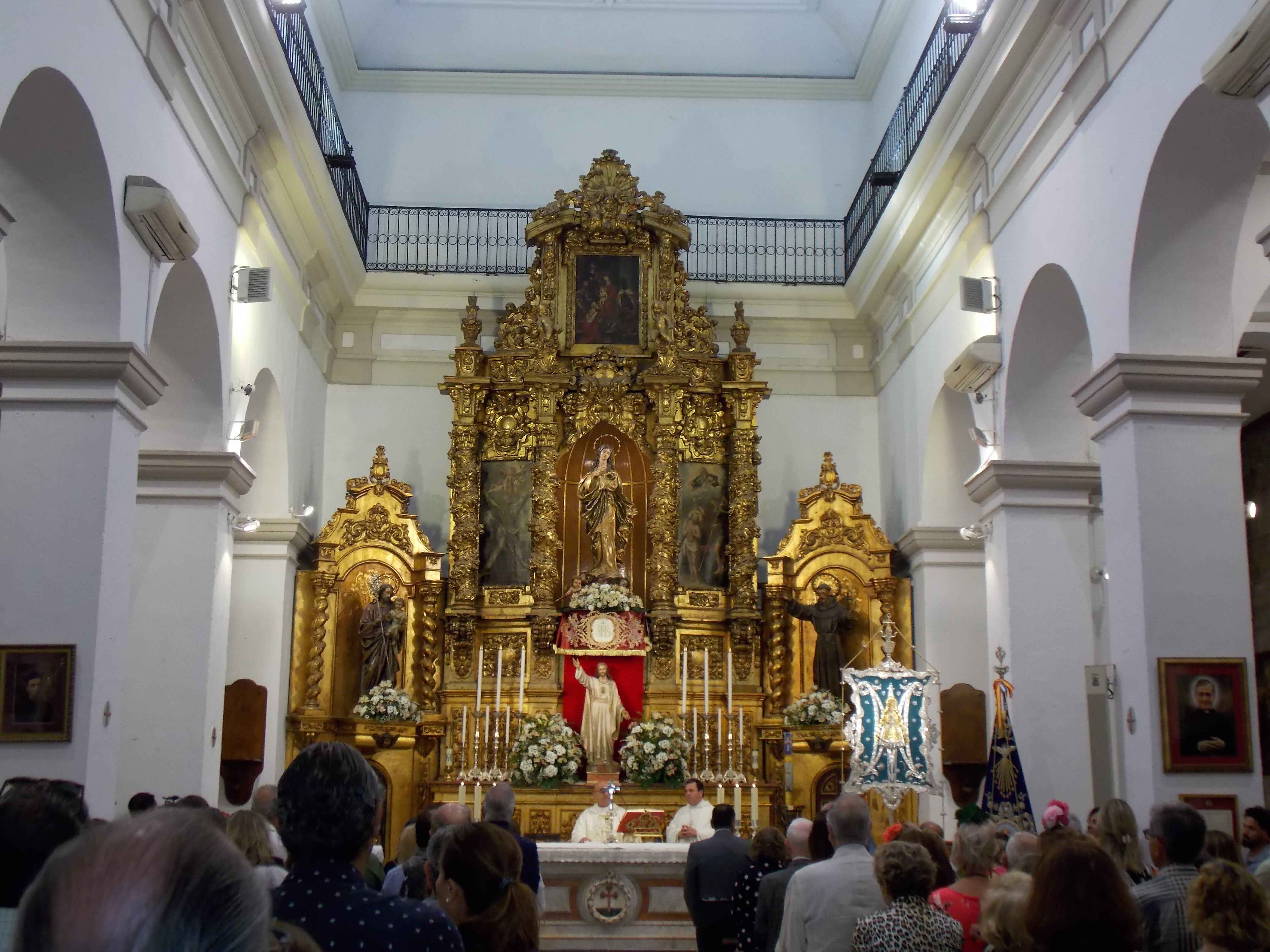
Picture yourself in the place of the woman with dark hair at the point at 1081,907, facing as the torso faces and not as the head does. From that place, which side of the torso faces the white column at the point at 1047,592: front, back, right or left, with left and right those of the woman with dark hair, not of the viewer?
front

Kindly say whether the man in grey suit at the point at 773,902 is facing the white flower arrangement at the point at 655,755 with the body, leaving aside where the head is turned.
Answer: yes

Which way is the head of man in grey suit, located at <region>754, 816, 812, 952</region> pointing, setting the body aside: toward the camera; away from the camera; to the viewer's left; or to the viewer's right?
away from the camera

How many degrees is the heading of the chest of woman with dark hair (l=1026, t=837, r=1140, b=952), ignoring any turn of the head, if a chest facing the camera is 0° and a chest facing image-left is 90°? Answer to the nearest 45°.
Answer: approximately 180°

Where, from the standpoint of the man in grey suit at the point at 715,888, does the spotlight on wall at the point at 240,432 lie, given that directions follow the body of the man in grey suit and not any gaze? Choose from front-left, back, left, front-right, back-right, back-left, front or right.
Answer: front-left

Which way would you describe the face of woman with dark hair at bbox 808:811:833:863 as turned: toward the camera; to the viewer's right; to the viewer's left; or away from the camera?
away from the camera

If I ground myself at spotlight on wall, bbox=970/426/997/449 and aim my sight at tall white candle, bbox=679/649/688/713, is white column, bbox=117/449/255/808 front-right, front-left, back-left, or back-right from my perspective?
front-left

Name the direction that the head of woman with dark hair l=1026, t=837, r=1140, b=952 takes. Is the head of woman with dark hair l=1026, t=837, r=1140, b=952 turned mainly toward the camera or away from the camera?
away from the camera

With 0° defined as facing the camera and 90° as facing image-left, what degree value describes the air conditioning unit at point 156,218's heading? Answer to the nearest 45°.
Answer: approximately 315°

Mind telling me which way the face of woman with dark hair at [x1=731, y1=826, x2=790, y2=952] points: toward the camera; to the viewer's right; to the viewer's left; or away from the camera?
away from the camera

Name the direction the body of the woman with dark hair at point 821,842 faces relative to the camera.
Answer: away from the camera

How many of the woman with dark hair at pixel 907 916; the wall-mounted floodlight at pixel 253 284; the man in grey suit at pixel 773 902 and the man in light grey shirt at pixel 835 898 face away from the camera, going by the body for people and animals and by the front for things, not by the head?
3

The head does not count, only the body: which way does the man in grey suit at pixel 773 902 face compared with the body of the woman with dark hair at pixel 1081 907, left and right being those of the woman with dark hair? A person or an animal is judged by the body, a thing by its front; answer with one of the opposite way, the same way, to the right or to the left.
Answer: the same way

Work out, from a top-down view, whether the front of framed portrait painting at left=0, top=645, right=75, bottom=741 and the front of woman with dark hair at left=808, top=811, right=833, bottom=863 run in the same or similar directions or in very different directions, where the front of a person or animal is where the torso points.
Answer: very different directions

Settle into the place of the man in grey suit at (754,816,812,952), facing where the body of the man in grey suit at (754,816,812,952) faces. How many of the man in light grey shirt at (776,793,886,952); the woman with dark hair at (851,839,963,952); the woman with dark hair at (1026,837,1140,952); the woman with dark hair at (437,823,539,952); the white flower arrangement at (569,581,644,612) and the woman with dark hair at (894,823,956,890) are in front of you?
1

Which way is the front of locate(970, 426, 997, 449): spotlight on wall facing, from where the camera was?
facing to the left of the viewer

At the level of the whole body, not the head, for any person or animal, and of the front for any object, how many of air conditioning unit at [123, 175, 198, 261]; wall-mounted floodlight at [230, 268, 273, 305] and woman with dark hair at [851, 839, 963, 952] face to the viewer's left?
0

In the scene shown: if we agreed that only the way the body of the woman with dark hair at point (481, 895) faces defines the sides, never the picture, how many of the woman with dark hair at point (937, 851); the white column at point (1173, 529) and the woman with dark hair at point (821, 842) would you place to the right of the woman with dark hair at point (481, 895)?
3

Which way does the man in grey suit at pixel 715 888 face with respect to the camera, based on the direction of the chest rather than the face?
away from the camera

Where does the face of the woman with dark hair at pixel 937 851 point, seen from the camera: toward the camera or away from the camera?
away from the camera

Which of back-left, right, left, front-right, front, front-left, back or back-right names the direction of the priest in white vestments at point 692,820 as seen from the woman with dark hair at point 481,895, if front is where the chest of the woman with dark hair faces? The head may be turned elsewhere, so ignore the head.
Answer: front-right

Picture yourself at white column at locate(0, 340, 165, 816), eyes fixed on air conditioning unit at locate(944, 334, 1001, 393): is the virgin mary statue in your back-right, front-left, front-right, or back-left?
front-left
